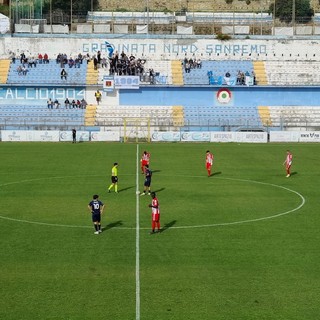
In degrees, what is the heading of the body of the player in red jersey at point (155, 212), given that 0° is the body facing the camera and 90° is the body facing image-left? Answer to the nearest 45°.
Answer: approximately 90°
